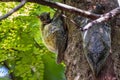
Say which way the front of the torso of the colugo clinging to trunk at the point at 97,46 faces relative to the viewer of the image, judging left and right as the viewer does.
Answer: facing away from the viewer

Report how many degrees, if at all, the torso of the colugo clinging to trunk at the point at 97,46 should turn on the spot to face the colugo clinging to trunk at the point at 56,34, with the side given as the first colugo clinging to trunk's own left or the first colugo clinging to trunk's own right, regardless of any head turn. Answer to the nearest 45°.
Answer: approximately 45° to the first colugo clinging to trunk's own left
